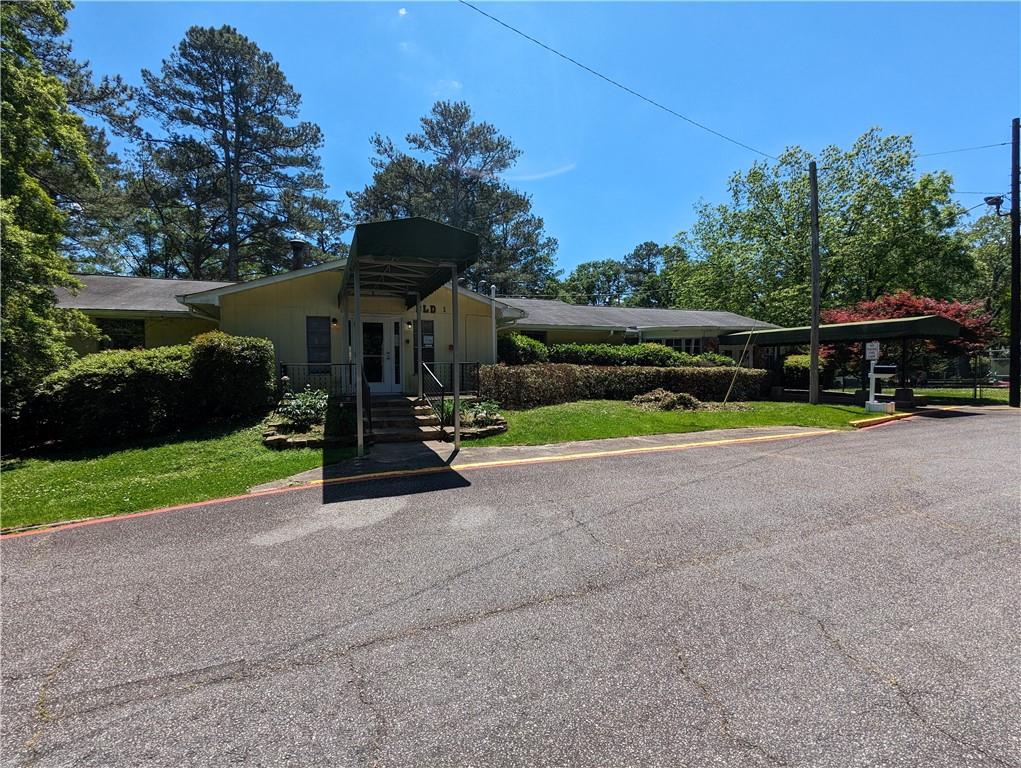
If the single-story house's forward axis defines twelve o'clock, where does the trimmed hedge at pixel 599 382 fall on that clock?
The trimmed hedge is roughly at 9 o'clock from the single-story house.

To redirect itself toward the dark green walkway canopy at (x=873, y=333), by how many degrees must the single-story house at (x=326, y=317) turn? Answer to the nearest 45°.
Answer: approximately 90° to its left

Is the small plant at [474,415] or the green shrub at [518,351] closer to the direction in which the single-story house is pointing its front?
the small plant

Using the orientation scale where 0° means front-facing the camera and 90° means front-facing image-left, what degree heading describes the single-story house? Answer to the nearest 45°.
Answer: approximately 0°

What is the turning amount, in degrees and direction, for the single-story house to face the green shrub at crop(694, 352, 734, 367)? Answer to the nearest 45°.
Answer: approximately 90° to its left

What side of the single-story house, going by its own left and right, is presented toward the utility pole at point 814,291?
left

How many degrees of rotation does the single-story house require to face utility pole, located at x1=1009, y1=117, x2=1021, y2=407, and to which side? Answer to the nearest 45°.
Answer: approximately 90° to its left
